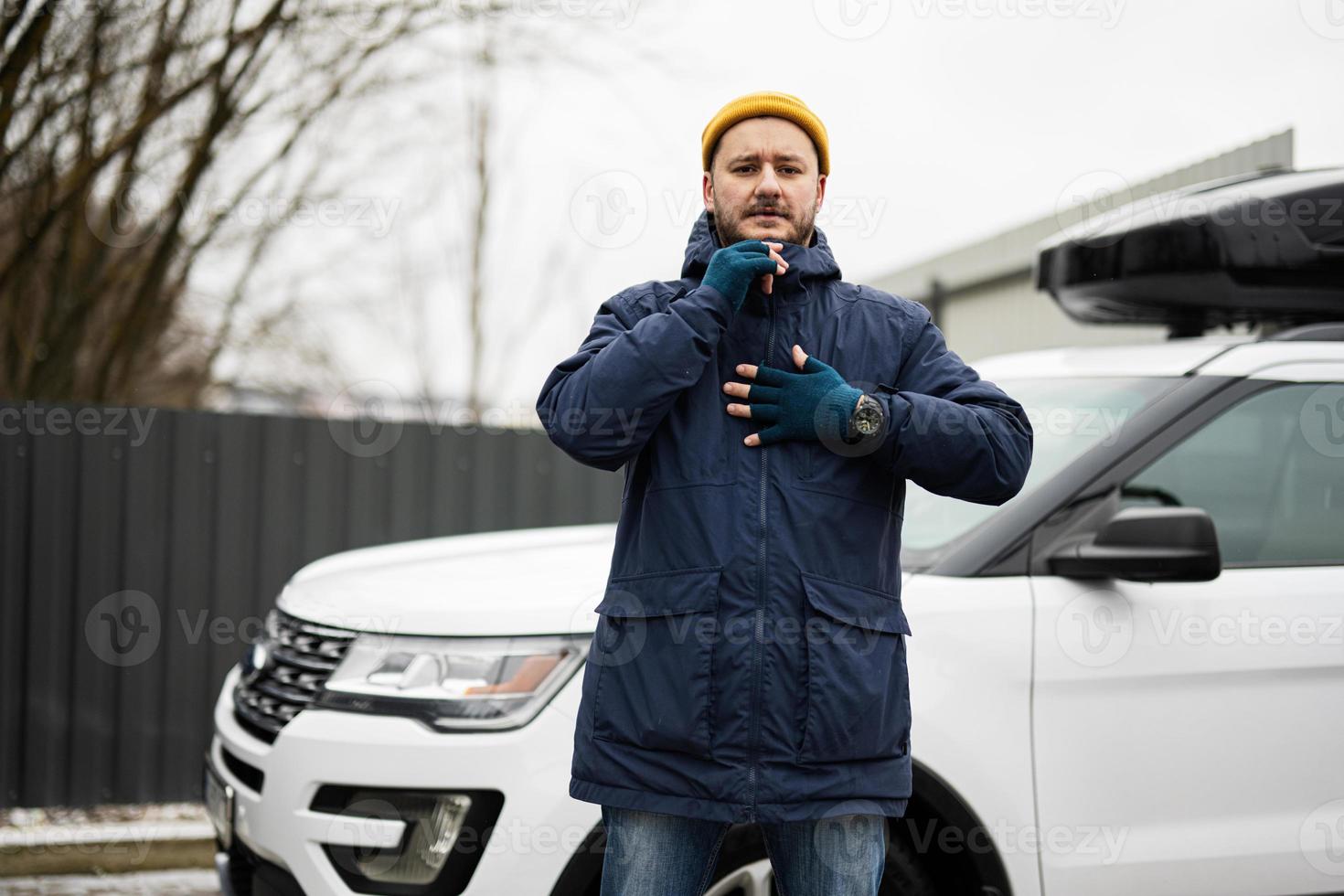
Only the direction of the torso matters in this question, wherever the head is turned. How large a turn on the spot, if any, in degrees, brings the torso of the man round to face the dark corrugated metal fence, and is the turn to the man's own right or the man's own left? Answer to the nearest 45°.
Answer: approximately 135° to the man's own right

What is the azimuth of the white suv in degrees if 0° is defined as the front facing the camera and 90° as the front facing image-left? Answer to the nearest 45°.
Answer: approximately 45°

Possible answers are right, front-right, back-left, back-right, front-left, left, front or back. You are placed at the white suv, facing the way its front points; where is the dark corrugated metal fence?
right

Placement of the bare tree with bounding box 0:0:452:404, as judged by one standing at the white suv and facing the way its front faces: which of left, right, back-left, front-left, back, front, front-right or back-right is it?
right

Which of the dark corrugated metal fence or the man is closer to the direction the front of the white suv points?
the man

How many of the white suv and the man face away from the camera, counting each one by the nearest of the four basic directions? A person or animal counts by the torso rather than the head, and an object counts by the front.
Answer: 0

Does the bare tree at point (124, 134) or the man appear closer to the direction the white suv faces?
the man

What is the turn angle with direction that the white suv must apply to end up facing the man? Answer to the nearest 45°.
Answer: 0° — it already faces them
